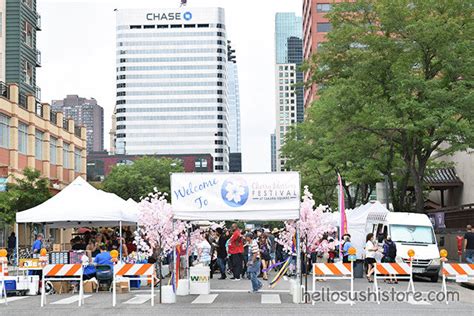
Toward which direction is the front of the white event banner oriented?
toward the camera

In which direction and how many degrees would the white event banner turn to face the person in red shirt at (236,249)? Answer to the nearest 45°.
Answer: approximately 180°
